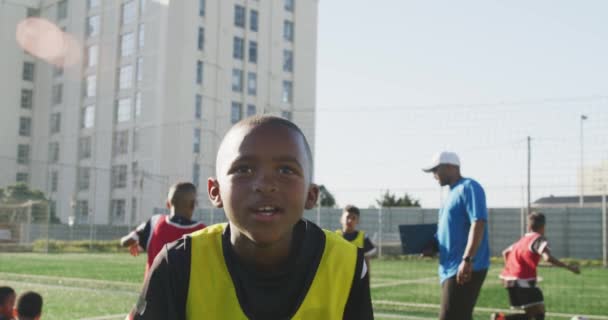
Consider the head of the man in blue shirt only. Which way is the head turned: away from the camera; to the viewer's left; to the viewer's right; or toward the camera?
to the viewer's left

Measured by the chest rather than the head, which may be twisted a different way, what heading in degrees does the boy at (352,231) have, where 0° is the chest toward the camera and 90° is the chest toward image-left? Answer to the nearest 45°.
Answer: approximately 0°

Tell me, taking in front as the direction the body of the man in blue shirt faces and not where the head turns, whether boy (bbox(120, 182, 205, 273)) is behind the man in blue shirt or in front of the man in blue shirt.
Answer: in front

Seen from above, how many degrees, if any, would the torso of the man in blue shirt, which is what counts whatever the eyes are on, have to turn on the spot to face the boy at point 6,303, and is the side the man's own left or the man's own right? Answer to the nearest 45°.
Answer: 0° — they already face them

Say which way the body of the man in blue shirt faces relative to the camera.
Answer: to the viewer's left

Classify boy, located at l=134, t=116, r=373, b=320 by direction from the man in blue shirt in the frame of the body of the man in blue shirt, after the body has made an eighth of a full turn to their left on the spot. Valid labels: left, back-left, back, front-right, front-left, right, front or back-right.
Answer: front-left
